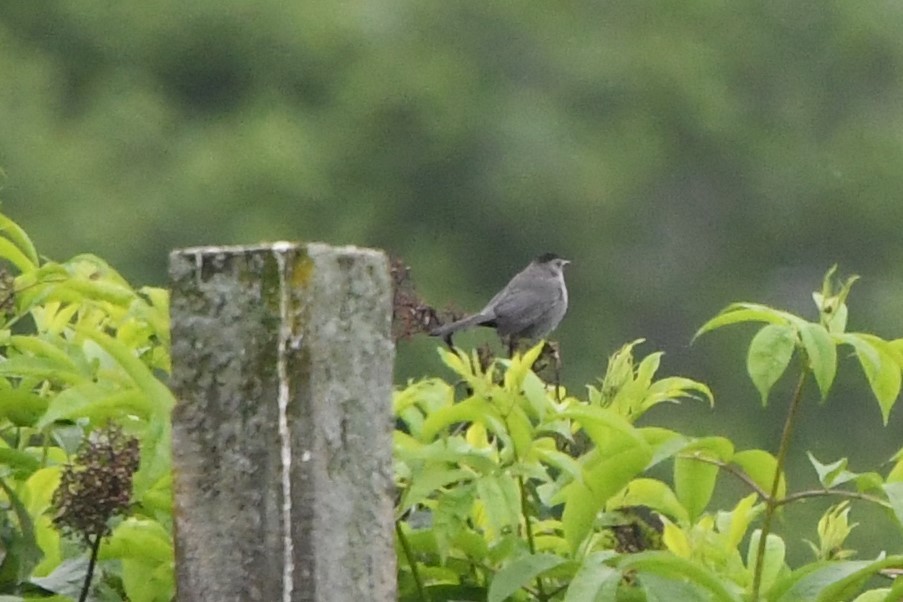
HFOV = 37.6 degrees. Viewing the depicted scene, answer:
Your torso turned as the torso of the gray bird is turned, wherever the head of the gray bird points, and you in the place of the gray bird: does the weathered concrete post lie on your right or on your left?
on your right

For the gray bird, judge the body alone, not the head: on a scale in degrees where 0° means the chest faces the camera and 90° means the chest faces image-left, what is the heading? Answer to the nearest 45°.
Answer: approximately 270°
